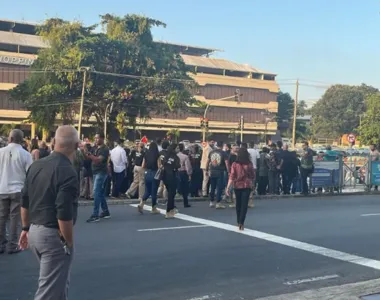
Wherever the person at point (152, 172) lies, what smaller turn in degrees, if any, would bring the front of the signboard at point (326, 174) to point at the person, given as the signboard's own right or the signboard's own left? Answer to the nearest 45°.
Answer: approximately 45° to the signboard's own right

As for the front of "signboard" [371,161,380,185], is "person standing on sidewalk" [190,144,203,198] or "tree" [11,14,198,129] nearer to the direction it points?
the person standing on sidewalk

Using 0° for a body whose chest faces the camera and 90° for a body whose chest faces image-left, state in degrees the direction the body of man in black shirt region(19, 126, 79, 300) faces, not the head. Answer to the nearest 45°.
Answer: approximately 225°

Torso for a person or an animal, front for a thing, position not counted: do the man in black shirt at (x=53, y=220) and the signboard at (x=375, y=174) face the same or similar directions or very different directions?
very different directions

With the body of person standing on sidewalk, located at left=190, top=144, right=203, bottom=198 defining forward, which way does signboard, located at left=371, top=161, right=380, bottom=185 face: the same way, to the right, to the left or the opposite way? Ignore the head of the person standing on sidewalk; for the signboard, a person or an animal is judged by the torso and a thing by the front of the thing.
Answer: the opposite way

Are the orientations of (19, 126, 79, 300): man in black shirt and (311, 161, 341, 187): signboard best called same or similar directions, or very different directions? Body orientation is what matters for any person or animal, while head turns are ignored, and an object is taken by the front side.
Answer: very different directions

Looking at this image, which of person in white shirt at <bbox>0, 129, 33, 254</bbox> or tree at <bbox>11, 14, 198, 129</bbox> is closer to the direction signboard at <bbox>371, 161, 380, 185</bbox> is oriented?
the person in white shirt

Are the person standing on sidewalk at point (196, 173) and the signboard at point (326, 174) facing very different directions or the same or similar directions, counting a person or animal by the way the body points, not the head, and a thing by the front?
very different directions

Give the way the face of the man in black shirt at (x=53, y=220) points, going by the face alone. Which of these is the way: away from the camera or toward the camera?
away from the camera
